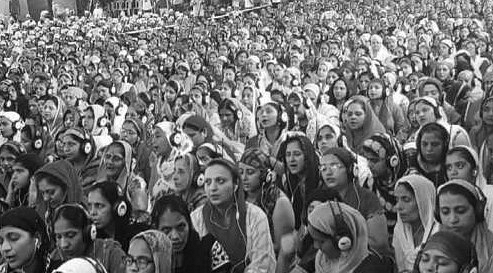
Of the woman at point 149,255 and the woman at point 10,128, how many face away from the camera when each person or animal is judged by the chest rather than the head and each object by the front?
0

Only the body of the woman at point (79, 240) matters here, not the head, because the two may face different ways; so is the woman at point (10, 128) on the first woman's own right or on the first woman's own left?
on the first woman's own right

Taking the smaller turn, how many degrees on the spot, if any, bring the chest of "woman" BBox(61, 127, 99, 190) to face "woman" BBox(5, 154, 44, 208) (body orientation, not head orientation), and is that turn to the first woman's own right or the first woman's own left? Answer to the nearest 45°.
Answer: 0° — they already face them

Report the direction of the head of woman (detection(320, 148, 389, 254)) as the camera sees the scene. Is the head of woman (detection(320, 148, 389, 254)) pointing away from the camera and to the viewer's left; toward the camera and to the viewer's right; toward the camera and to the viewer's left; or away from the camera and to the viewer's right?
toward the camera and to the viewer's left

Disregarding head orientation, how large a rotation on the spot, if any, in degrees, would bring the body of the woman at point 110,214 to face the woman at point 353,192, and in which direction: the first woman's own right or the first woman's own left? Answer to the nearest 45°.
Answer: approximately 135° to the first woman's own left

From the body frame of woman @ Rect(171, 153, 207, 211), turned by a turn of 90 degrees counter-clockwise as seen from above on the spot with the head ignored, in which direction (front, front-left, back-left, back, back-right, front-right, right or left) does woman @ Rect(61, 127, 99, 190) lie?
back

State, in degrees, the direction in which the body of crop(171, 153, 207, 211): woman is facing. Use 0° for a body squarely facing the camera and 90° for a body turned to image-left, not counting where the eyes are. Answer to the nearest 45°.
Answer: approximately 45°

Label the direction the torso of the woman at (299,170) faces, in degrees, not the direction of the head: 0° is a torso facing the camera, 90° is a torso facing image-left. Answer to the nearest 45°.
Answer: approximately 45°

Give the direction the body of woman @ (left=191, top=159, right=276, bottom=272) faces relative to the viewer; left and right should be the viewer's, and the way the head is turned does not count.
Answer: facing the viewer and to the left of the viewer

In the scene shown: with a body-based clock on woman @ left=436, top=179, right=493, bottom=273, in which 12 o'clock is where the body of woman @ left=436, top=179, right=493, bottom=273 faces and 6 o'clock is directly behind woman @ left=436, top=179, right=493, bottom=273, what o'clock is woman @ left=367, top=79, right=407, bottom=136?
woman @ left=367, top=79, right=407, bottom=136 is roughly at 4 o'clock from woman @ left=436, top=179, right=493, bottom=273.
